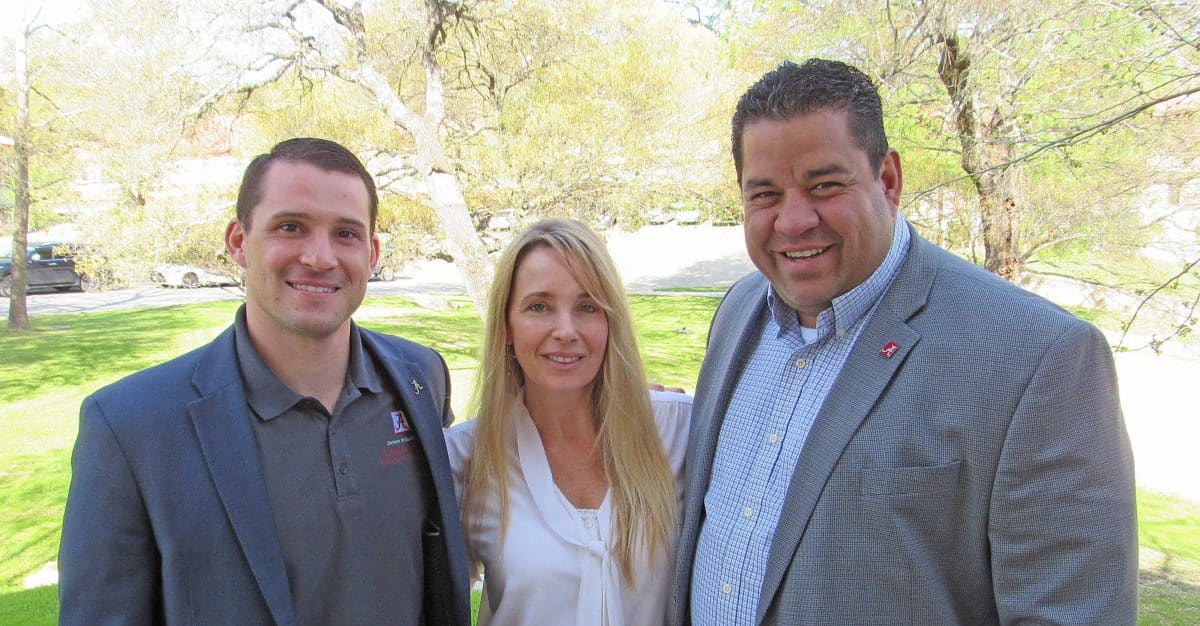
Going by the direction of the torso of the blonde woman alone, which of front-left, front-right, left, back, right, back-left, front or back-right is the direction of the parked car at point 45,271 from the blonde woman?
back-right

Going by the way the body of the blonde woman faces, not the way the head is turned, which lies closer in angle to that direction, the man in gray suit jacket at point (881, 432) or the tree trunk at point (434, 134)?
the man in gray suit jacket

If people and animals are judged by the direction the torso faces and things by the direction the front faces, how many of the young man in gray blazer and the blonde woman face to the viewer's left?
0

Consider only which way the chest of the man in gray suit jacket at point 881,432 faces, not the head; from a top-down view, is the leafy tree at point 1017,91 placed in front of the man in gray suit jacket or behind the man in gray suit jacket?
behind

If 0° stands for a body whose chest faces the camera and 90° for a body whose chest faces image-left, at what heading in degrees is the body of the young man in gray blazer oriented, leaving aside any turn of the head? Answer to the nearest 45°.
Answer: approximately 315°

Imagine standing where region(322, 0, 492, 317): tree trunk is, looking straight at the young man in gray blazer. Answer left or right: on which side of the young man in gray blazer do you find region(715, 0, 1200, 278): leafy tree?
left

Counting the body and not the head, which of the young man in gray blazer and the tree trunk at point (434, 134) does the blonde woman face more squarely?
the young man in gray blazer

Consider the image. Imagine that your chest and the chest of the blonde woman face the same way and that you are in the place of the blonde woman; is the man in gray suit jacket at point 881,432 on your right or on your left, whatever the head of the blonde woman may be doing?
on your left

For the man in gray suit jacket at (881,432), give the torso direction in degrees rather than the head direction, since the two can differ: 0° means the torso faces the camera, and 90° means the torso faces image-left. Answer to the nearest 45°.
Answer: approximately 45°
